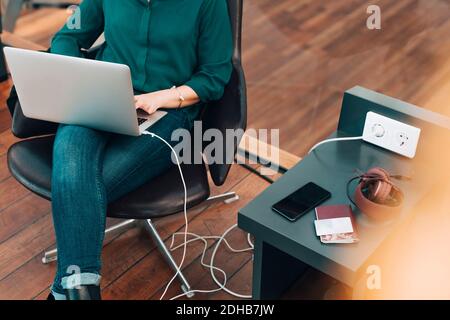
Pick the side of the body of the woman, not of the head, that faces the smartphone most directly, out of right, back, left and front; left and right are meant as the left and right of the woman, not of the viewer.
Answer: left

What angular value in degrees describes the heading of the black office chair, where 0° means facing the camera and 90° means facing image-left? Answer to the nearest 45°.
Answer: approximately 45°

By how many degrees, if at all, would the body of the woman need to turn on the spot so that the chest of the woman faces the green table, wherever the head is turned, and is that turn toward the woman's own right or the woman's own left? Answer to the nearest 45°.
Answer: approximately 90° to the woman's own left

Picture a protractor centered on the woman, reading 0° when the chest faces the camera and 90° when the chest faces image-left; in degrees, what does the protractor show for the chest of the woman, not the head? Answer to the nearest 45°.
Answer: approximately 45°
